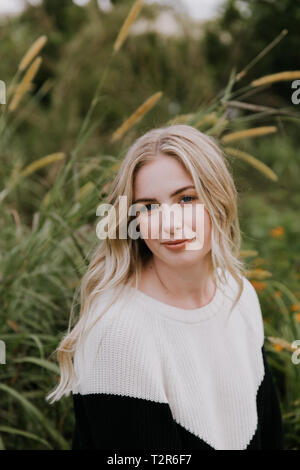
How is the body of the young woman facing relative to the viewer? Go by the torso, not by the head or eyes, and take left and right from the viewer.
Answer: facing the viewer and to the right of the viewer

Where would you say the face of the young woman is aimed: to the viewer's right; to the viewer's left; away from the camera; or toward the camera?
toward the camera
